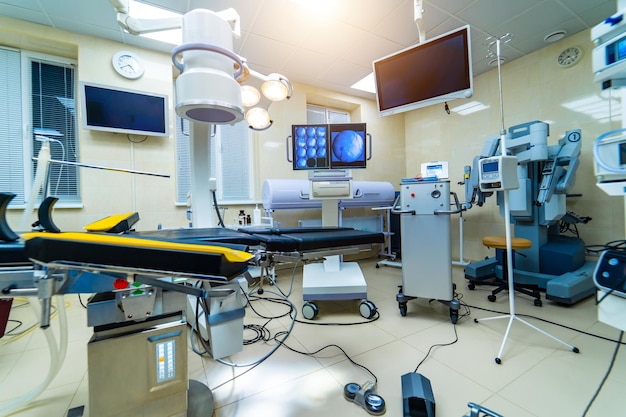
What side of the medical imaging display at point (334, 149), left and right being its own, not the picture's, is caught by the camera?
front

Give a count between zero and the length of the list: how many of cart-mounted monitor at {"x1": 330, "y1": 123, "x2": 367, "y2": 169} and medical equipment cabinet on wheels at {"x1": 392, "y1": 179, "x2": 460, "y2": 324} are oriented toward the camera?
2

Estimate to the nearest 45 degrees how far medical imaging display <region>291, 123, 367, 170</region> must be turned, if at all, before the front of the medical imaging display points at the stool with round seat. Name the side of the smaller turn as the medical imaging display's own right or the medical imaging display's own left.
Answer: approximately 90° to the medical imaging display's own left

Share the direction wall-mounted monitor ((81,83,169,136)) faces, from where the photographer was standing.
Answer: facing the viewer and to the right of the viewer

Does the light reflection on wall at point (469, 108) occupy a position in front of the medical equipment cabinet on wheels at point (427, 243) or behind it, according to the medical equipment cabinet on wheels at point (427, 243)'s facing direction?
behind

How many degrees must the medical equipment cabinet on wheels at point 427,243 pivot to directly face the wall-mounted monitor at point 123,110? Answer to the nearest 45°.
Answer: approximately 90° to its right

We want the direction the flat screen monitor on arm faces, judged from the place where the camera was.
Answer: facing the viewer and to the left of the viewer

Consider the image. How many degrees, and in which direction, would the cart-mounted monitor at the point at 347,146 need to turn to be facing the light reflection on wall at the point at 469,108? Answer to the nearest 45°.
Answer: approximately 135° to its left

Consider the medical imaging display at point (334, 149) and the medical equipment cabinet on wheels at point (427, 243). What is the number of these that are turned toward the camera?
2

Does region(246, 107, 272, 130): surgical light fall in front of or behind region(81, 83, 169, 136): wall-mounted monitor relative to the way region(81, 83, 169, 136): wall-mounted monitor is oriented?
in front

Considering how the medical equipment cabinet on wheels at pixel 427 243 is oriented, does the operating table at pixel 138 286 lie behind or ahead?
ahead
